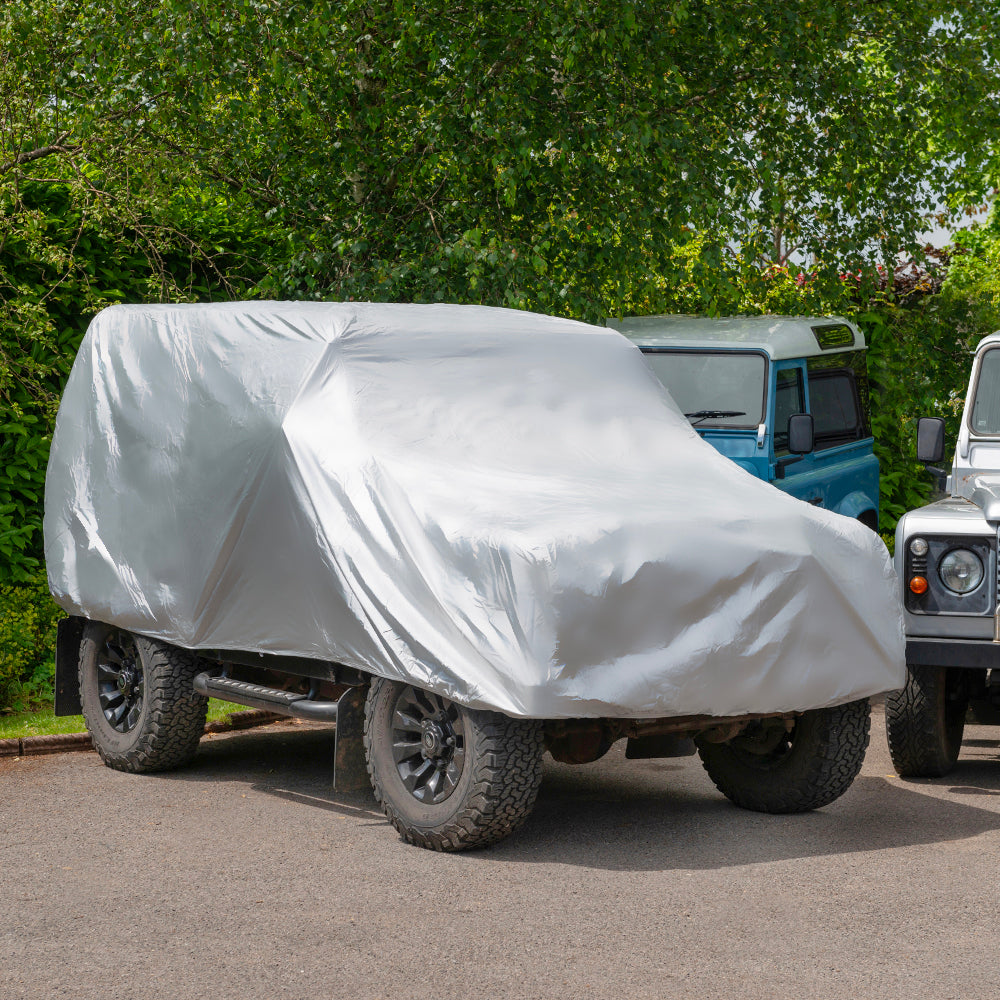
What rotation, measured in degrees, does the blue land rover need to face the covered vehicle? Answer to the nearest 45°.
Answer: approximately 45° to its left

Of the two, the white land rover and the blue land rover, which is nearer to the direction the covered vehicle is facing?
the white land rover

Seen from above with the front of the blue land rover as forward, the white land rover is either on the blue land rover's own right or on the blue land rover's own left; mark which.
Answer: on the blue land rover's own left

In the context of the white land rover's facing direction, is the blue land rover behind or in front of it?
behind

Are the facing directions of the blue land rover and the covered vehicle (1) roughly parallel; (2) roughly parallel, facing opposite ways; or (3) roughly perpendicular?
roughly perpendicular

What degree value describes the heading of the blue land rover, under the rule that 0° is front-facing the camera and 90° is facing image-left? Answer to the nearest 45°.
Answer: approximately 45°

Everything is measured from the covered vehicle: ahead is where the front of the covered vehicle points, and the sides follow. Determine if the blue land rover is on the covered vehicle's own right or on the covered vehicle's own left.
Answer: on the covered vehicle's own left

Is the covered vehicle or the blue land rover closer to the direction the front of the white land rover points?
the covered vehicle

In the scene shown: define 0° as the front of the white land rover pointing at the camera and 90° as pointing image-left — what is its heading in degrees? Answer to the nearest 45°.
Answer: approximately 0°

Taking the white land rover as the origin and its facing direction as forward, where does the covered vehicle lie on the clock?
The covered vehicle is roughly at 2 o'clock from the white land rover.
